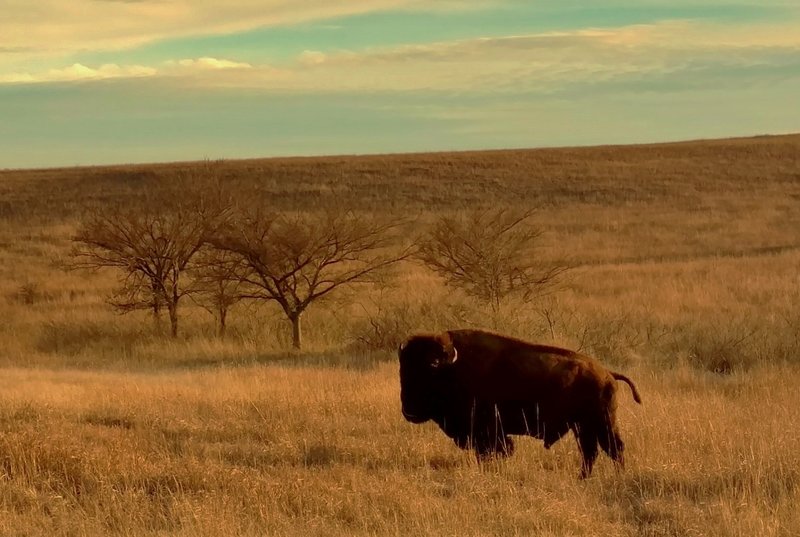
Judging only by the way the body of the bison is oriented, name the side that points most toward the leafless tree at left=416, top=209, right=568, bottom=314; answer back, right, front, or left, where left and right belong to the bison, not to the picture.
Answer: right

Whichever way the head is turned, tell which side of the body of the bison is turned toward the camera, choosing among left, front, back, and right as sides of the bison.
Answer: left

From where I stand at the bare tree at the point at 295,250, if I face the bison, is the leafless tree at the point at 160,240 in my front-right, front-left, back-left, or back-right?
back-right

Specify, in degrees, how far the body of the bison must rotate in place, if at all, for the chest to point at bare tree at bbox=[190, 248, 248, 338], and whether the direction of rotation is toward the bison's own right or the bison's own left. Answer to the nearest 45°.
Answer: approximately 45° to the bison's own right

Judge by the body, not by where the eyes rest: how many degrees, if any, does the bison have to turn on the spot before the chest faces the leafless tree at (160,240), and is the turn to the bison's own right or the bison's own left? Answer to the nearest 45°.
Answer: approximately 45° to the bison's own right

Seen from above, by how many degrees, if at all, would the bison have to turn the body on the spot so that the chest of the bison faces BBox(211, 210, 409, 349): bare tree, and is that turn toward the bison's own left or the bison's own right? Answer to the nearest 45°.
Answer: approximately 90° to the bison's own right
